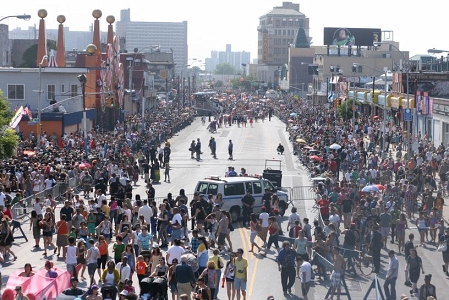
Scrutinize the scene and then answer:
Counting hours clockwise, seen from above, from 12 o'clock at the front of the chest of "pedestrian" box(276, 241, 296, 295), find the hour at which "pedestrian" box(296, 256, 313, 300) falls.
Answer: "pedestrian" box(296, 256, 313, 300) is roughly at 11 o'clock from "pedestrian" box(276, 241, 296, 295).

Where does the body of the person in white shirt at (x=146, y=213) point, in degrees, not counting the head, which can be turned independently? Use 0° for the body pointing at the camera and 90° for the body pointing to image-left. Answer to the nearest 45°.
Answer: approximately 180°

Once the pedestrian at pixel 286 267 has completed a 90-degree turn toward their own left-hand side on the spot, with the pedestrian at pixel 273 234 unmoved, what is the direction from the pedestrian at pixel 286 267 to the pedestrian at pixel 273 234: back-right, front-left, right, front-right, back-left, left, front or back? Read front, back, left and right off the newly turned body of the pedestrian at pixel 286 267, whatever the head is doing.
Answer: left

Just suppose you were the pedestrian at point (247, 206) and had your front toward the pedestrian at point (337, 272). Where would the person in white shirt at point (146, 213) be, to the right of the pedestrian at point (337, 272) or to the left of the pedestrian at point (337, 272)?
right

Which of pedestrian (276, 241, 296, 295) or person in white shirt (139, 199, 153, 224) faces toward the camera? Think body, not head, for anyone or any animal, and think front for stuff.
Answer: the pedestrian

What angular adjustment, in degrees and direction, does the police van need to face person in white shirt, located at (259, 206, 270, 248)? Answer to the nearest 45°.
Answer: approximately 135° to its right
